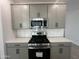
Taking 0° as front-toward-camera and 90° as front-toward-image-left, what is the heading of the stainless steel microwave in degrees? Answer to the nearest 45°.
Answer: approximately 0°

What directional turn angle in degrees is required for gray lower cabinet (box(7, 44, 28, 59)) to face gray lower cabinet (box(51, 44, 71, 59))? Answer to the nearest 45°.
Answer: approximately 90° to its left

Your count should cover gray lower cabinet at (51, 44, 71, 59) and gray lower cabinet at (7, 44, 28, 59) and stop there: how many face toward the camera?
2

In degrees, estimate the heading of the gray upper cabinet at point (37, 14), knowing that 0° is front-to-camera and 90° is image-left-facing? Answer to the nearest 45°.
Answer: approximately 0°
